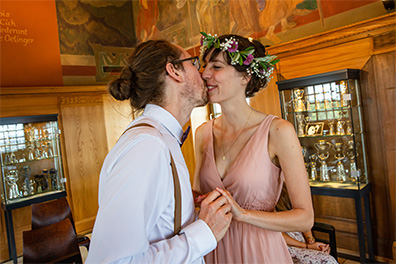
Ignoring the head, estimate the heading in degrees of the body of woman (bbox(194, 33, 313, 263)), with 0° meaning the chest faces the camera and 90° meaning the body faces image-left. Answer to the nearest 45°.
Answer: approximately 45°

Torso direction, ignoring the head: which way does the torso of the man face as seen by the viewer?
to the viewer's right

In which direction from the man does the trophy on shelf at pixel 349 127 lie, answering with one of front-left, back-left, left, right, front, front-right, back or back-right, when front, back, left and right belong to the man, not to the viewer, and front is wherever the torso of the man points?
front-left

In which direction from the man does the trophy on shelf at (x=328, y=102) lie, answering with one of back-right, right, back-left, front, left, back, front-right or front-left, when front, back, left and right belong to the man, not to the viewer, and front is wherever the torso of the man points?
front-left

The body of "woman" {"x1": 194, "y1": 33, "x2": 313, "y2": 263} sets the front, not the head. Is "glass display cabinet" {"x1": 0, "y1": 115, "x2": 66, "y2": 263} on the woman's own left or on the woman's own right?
on the woman's own right

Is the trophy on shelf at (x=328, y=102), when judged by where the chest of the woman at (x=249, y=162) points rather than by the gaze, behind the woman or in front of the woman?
behind

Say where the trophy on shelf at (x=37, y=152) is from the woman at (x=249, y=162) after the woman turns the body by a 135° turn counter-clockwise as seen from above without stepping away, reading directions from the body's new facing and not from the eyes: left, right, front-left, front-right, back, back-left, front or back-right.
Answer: back-left

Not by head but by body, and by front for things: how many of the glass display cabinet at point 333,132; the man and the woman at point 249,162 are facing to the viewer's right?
1

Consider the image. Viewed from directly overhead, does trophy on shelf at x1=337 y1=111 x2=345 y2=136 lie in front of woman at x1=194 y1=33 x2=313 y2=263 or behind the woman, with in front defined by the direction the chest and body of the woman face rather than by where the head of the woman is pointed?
behind
